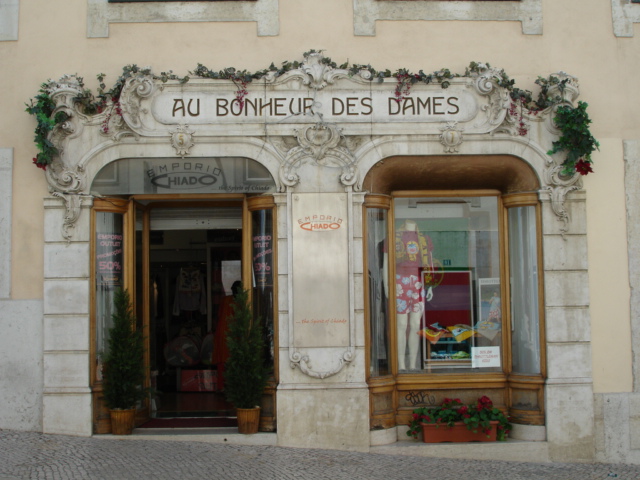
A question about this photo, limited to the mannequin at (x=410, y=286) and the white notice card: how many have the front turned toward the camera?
2

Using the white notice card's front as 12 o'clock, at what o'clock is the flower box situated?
The flower box is roughly at 1 o'clock from the white notice card.

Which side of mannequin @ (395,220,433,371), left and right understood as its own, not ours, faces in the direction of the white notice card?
left

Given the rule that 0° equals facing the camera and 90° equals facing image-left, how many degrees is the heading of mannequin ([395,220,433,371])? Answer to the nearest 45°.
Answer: approximately 0°

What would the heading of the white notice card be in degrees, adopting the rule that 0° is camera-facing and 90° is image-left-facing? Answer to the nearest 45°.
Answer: approximately 0°

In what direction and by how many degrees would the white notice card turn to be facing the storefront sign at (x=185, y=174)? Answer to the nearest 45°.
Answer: approximately 90° to its right

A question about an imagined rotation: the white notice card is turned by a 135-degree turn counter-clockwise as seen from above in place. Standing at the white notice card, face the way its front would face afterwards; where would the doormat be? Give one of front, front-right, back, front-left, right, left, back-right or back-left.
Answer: back-left

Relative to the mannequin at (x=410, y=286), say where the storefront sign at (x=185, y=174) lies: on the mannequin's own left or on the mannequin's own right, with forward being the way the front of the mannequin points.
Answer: on the mannequin's own right
